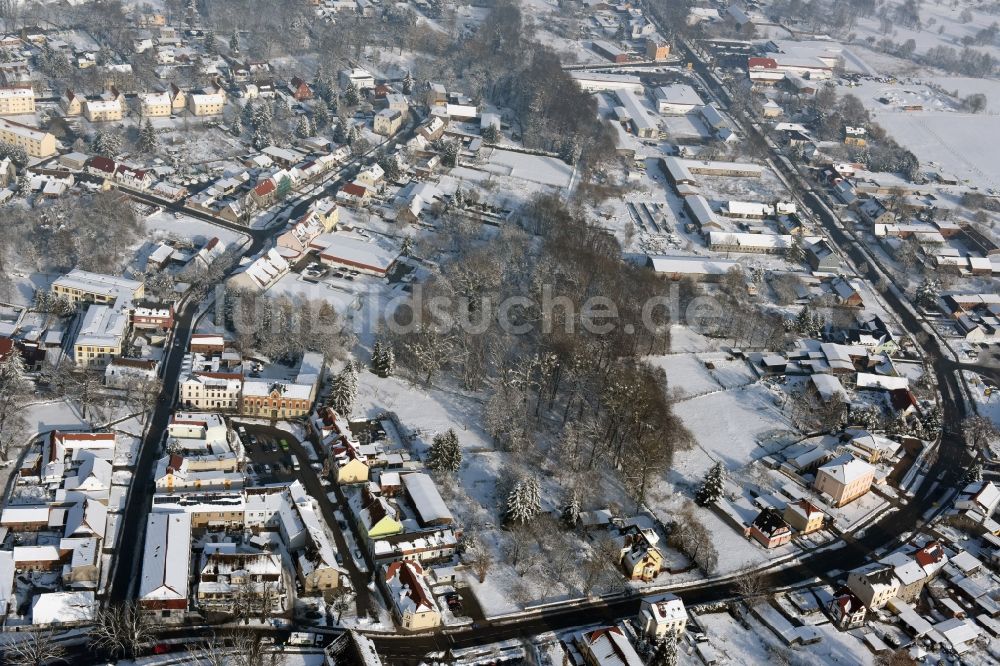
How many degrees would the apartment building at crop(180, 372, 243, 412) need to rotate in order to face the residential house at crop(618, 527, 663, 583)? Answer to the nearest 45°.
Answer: approximately 45° to its left

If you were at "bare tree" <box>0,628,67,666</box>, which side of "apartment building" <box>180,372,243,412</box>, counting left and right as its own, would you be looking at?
front

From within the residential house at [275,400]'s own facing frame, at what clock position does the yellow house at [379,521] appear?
The yellow house is roughly at 11 o'clock from the residential house.

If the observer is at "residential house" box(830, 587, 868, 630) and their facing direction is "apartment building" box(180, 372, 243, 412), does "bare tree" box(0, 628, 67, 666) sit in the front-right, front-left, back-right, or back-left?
front-left

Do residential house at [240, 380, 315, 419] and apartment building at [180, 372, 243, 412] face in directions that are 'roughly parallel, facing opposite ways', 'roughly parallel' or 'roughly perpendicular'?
roughly parallel

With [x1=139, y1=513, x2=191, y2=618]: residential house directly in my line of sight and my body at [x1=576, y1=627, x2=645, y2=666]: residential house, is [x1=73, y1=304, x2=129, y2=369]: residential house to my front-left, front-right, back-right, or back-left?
front-right

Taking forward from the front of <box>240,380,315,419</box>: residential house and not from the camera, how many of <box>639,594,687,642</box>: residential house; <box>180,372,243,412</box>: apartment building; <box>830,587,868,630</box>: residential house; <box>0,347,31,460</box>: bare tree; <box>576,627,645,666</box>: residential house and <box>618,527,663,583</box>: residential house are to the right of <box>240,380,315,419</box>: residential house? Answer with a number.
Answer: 2

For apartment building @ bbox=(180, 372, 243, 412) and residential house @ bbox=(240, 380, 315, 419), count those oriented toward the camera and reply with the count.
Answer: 2

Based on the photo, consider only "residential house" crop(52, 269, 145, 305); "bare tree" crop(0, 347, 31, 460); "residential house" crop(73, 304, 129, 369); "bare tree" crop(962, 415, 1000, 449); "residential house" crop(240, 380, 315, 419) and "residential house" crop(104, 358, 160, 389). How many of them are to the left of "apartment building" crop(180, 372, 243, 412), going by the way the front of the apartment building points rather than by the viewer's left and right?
2

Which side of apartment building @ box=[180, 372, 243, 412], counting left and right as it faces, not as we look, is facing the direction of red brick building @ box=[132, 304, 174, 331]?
back

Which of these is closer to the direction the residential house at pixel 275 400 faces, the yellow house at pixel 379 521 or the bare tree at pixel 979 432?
the yellow house

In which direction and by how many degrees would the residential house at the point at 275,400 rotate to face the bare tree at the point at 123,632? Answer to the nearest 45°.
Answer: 0° — it already faces it

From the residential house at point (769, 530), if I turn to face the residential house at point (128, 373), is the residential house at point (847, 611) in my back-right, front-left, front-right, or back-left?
back-left

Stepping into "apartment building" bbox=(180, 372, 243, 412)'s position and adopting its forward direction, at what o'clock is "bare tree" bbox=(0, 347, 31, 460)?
The bare tree is roughly at 3 o'clock from the apartment building.

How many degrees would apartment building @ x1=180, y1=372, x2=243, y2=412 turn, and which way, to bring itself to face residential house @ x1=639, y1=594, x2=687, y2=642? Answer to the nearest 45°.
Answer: approximately 45° to its left

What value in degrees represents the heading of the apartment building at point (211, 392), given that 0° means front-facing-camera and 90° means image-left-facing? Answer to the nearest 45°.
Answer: approximately 0°

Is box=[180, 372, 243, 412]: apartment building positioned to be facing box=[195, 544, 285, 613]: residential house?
yes

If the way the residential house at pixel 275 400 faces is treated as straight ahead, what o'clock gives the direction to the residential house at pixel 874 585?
the residential house at pixel 874 585 is roughly at 10 o'clock from the residential house at pixel 275 400.

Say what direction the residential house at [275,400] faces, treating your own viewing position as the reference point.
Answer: facing the viewer

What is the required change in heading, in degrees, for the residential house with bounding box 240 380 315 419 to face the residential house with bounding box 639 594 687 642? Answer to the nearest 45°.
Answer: approximately 45° to its left
